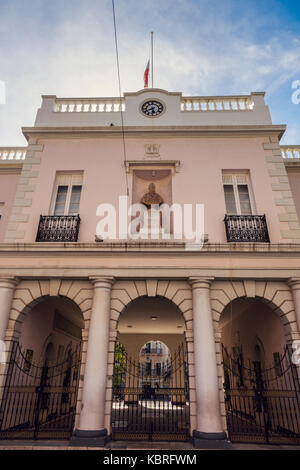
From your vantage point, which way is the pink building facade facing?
toward the camera
